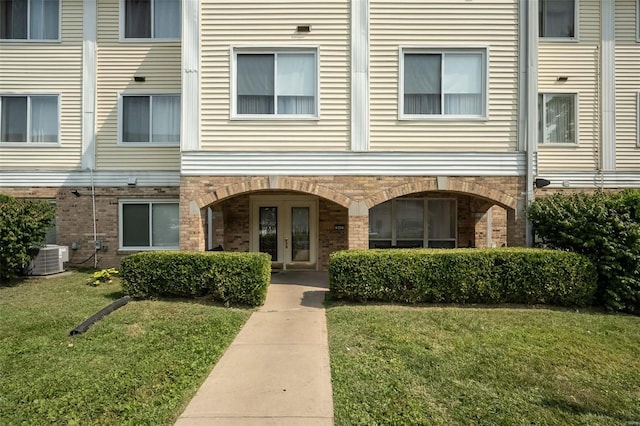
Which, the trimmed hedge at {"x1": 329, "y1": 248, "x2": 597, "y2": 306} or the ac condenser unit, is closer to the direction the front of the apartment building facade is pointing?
the trimmed hedge

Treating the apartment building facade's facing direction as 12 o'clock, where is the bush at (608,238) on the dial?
The bush is roughly at 10 o'clock from the apartment building facade.

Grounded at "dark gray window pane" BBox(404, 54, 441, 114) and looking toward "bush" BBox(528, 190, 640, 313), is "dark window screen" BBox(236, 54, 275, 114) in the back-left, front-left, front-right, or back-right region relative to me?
back-right

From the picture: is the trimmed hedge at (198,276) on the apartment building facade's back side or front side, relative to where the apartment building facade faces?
on the front side

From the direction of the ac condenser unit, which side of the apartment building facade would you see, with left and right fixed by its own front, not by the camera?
right

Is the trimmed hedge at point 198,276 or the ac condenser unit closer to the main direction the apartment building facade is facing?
the trimmed hedge

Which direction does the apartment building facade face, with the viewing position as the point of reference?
facing the viewer
